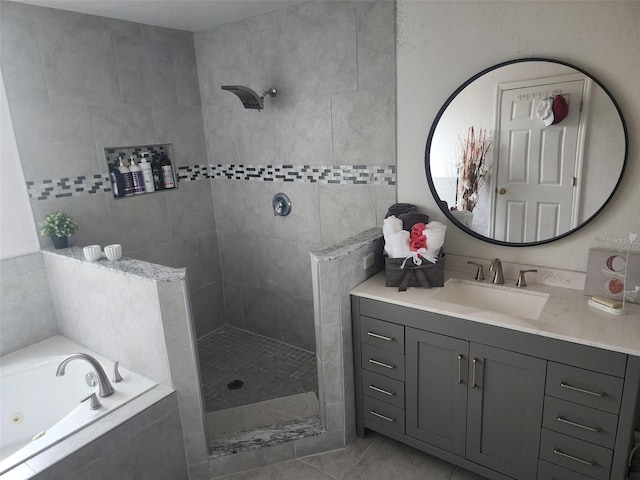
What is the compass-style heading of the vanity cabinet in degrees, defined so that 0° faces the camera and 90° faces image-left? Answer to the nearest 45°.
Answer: approximately 45°
